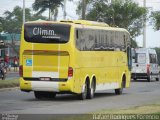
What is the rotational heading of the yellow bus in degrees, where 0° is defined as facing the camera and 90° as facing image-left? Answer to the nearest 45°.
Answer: approximately 225°
